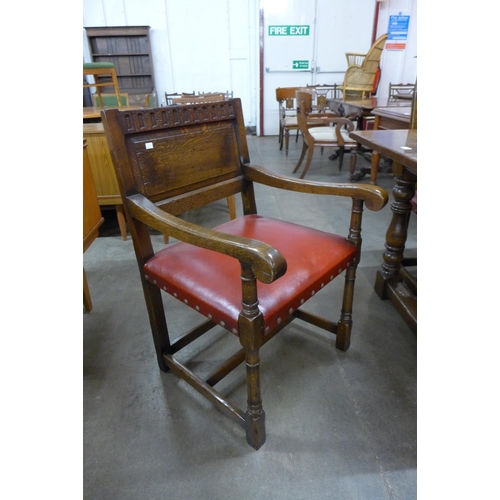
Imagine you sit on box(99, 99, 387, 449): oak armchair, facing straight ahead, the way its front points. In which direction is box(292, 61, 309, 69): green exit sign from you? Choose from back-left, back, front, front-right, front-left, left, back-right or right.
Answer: back-left

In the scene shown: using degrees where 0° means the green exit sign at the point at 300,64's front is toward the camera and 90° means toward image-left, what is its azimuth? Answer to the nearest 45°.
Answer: approximately 0°

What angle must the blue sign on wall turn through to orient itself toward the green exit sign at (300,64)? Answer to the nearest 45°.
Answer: approximately 90° to its right

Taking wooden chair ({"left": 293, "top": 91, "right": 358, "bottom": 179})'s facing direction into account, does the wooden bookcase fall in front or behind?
behind

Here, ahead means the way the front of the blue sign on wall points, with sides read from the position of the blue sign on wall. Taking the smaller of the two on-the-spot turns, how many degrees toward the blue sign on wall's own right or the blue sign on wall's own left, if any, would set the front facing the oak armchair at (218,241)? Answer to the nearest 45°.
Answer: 0° — it already faces it
